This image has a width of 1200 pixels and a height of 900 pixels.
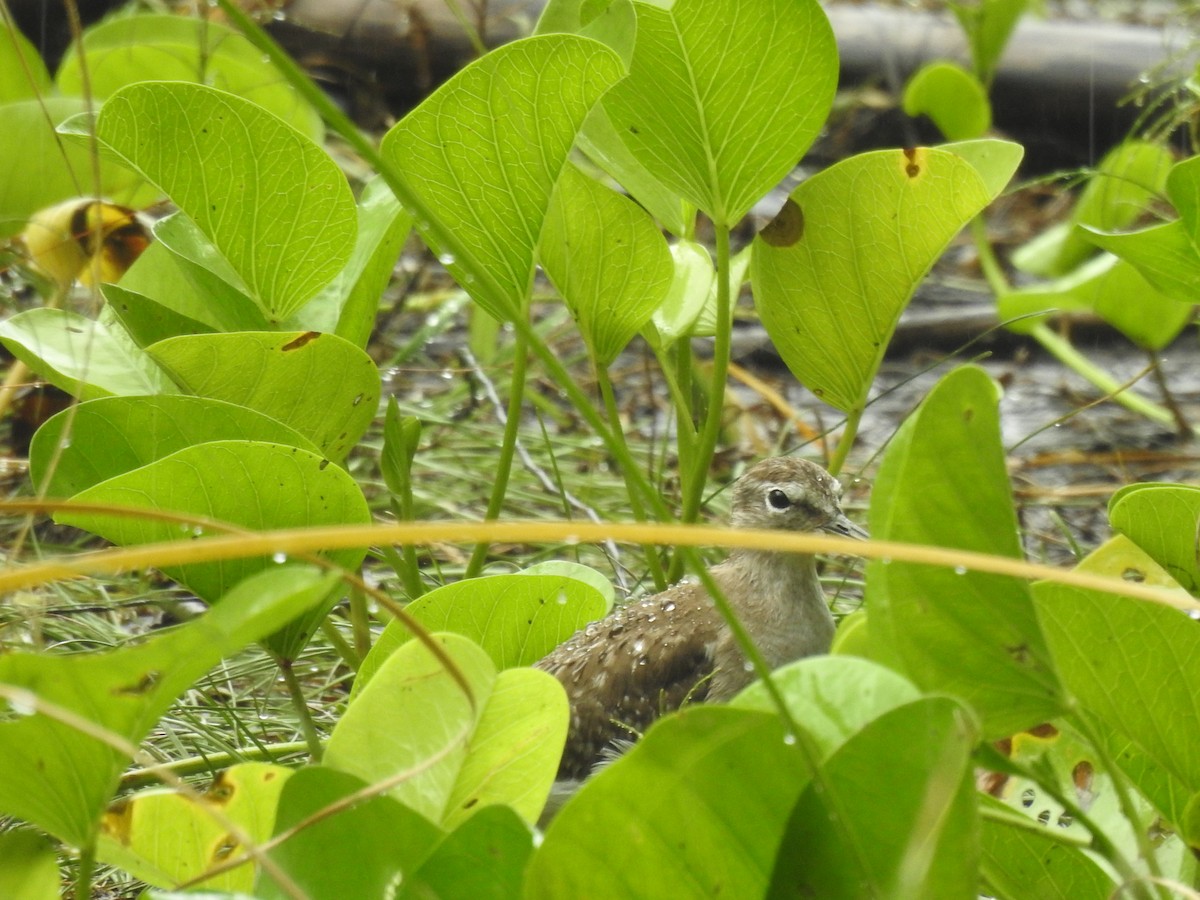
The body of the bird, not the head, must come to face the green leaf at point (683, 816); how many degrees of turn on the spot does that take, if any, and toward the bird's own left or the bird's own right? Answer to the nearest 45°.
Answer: approximately 90° to the bird's own right

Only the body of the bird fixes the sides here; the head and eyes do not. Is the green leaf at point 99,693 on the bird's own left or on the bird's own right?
on the bird's own right

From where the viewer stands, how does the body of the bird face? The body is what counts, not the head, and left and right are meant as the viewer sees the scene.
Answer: facing to the right of the viewer

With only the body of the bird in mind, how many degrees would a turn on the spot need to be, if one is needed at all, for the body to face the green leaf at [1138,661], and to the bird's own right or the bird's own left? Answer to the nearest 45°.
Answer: approximately 45° to the bird's own right

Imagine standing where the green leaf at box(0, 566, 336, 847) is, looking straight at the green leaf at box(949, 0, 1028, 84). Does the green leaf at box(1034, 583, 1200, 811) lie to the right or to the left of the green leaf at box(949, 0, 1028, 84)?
right

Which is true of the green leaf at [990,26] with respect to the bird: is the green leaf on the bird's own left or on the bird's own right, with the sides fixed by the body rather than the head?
on the bird's own left

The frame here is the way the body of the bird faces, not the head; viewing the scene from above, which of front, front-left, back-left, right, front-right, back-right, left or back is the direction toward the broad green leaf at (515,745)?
right

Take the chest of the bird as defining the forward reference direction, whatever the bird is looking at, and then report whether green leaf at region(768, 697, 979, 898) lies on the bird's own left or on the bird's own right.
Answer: on the bird's own right
